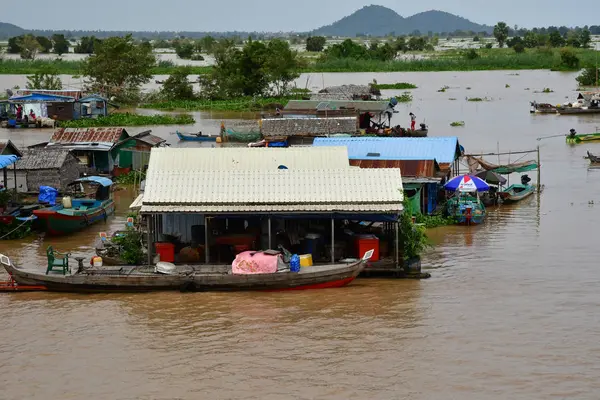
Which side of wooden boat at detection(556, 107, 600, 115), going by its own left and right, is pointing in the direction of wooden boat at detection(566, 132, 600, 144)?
left

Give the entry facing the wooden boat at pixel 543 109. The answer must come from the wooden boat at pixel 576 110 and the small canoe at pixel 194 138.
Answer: the wooden boat at pixel 576 110

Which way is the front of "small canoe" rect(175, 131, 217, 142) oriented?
to the viewer's left

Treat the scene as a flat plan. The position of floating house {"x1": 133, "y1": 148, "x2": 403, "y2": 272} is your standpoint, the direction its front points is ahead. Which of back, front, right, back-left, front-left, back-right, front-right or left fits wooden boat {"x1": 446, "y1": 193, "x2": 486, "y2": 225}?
back-left

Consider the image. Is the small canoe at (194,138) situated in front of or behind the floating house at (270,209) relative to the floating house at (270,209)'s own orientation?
behind

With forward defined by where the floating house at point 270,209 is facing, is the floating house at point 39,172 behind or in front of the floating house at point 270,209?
behind

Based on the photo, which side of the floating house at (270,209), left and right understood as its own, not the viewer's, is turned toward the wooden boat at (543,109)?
back

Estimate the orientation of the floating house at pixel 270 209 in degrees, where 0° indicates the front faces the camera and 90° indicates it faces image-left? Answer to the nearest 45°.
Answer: approximately 0°

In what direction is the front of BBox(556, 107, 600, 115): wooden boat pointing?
to the viewer's left
